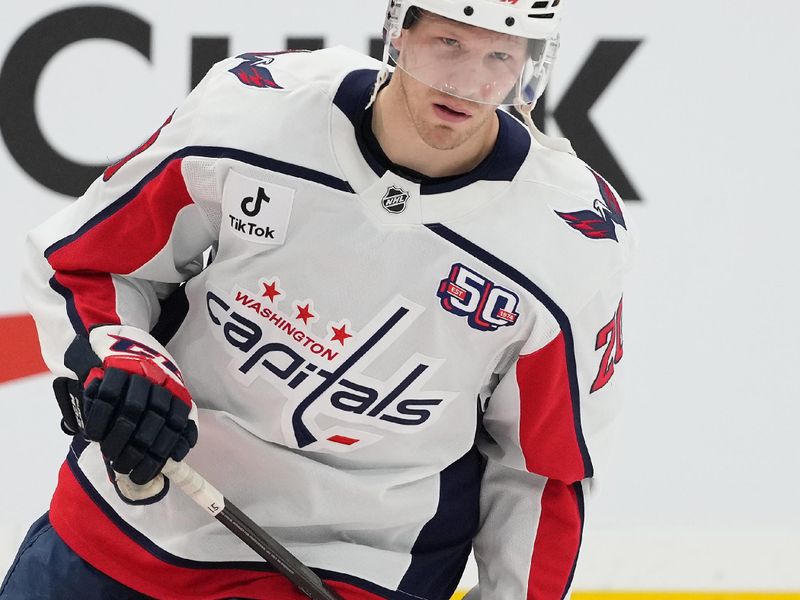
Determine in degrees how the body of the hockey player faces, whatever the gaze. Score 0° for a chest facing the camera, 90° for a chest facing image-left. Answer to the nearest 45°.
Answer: approximately 0°
